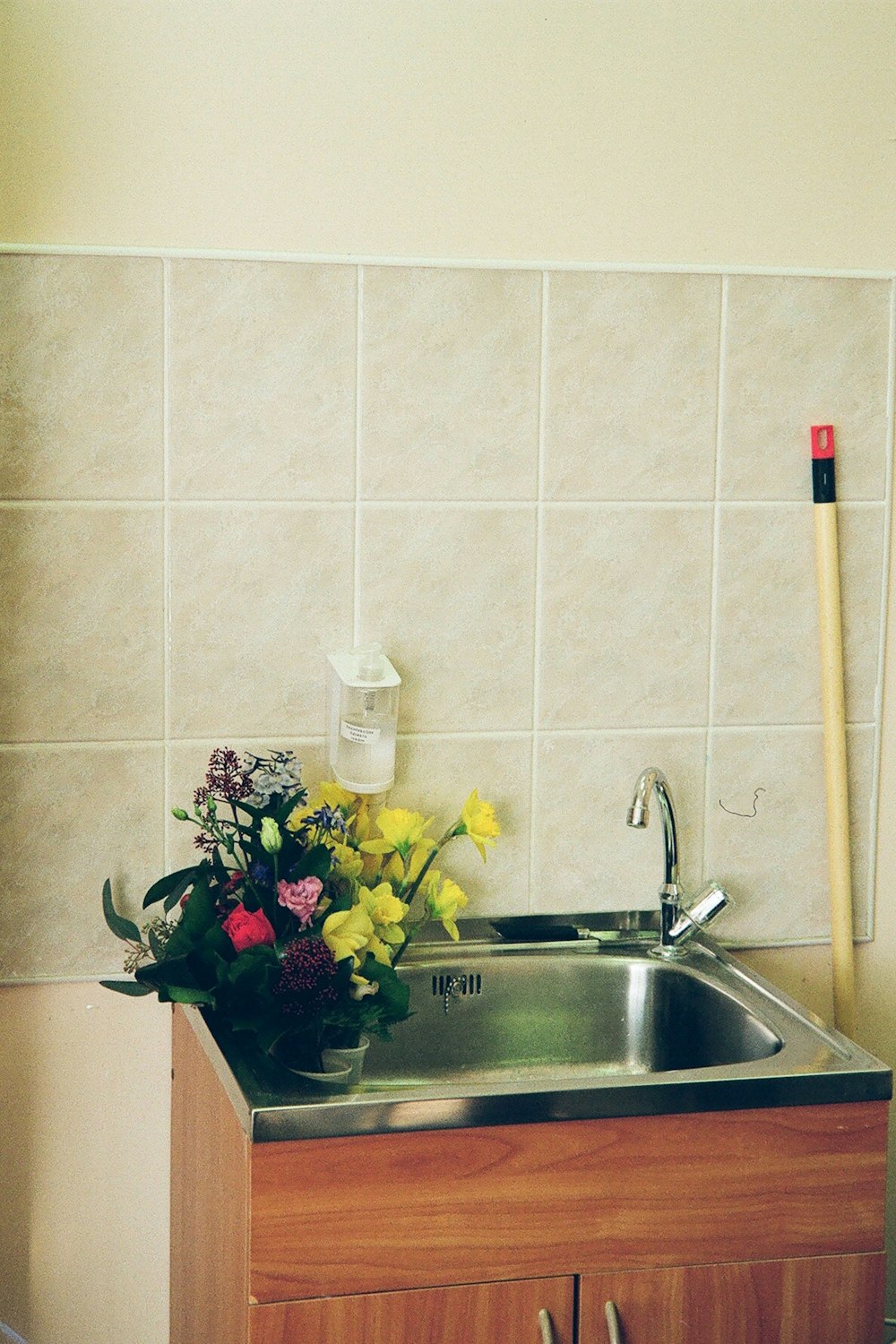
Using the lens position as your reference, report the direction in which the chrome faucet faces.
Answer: facing the viewer and to the left of the viewer

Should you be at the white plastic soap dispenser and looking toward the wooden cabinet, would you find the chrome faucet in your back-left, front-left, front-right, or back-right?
front-left

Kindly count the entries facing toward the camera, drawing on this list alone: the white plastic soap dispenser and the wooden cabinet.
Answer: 2

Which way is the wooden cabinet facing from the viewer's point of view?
toward the camera

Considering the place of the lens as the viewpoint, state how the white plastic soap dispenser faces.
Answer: facing the viewer

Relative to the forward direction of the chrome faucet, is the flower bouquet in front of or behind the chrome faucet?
in front
